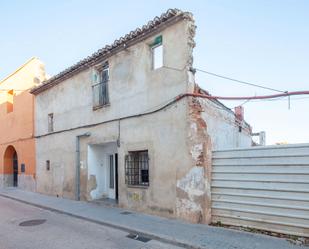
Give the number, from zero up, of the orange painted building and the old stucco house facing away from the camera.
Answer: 0

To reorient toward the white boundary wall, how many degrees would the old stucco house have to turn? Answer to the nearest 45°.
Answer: approximately 90° to its left

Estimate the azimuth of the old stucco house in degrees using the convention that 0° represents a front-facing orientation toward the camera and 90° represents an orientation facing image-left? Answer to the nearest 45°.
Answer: approximately 45°

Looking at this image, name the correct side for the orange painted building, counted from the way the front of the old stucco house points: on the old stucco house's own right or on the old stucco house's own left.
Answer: on the old stucco house's own right

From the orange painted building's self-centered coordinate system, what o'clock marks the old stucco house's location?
The old stucco house is roughly at 10 o'clock from the orange painted building.
